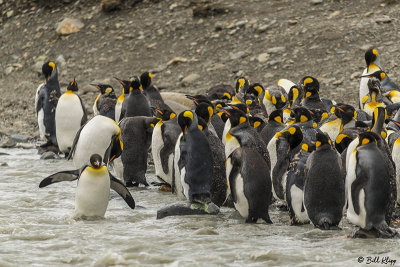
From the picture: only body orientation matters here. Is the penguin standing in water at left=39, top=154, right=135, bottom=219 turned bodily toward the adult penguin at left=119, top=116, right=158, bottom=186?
no

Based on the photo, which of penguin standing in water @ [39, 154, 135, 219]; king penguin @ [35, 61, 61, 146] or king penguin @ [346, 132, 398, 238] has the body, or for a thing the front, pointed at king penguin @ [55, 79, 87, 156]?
king penguin @ [346, 132, 398, 238]

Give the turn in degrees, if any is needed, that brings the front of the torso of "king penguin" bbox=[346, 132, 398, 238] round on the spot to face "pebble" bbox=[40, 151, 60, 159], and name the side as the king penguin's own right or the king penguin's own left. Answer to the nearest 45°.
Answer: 0° — it already faces it

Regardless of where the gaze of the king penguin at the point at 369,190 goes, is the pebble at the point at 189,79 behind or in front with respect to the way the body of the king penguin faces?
in front

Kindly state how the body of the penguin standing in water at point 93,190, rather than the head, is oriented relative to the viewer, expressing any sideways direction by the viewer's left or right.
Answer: facing the viewer

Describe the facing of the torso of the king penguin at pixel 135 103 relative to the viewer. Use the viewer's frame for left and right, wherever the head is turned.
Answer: facing away from the viewer

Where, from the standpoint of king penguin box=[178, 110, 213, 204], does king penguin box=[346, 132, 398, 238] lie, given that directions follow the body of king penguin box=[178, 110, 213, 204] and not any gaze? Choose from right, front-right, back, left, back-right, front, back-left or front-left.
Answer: back

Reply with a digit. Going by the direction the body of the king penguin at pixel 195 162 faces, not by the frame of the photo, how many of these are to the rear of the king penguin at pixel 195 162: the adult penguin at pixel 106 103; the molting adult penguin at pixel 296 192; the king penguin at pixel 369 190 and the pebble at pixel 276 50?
2

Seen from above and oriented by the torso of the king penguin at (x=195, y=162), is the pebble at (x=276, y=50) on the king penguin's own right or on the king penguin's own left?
on the king penguin's own right

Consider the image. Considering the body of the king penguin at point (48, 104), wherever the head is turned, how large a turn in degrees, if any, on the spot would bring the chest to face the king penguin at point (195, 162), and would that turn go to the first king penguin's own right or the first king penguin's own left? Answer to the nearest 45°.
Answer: approximately 135° to the first king penguin's own left

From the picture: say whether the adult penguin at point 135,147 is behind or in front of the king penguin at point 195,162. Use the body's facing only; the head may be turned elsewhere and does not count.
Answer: in front
